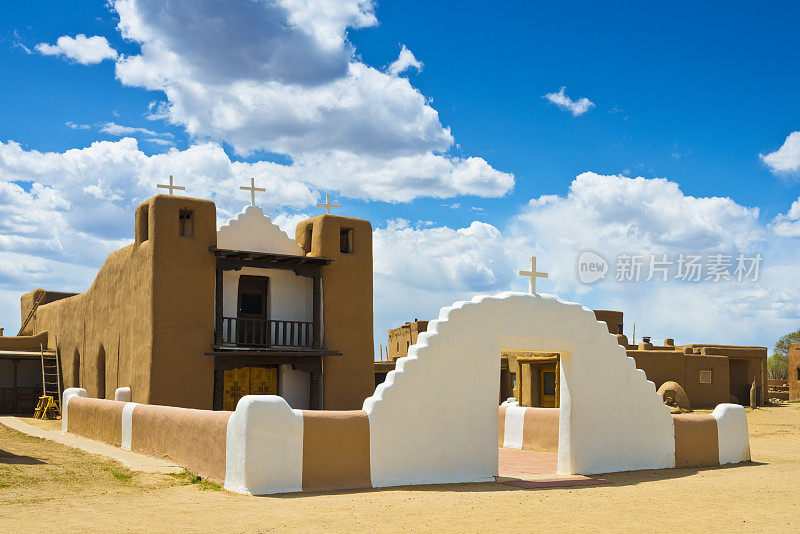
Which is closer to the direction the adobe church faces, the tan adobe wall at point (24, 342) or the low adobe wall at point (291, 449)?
the low adobe wall

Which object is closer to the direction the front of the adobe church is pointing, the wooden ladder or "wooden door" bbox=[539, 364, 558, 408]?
the wooden door

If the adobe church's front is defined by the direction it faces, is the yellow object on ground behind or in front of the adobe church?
behind

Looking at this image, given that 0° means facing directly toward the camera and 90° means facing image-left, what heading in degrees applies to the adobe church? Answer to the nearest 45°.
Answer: approximately 315°

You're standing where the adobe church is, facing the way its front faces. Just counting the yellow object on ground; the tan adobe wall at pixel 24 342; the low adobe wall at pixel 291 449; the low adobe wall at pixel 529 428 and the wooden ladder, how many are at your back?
3

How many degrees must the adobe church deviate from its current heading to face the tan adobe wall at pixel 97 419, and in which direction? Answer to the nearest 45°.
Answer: approximately 90° to its right

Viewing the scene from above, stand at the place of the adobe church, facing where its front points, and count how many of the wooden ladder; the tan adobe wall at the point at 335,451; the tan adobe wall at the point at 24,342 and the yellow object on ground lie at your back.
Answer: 3

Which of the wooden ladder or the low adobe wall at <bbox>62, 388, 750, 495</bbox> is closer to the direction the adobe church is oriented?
the low adobe wall

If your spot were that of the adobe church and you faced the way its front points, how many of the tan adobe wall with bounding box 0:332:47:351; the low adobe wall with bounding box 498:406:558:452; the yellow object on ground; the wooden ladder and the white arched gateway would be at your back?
3
